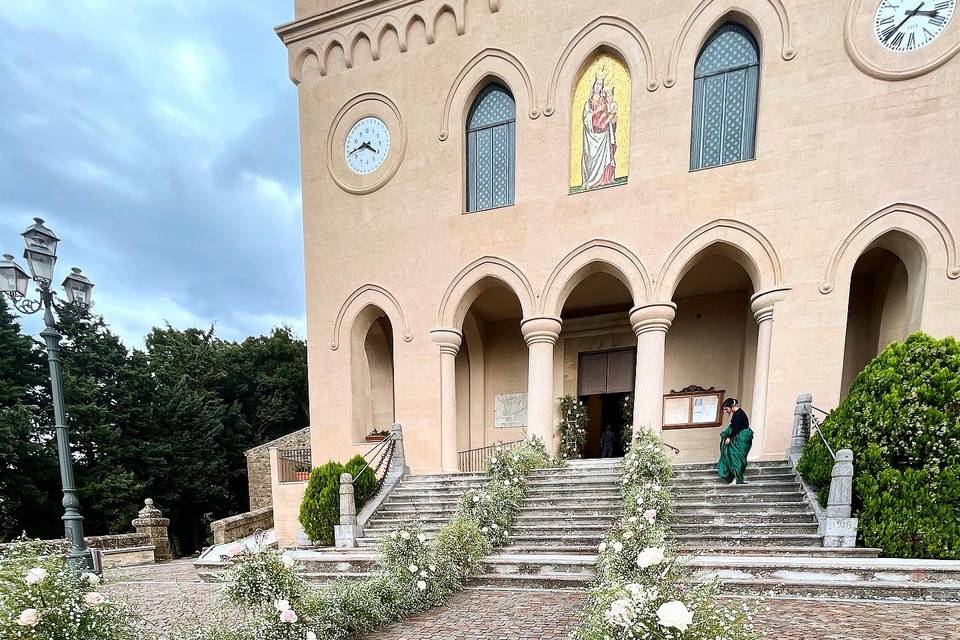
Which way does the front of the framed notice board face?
toward the camera

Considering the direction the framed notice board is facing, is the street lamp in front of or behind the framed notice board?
in front

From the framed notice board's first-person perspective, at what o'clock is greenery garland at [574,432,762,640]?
The greenery garland is roughly at 12 o'clock from the framed notice board.

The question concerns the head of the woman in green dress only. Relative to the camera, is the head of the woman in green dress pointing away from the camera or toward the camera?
toward the camera

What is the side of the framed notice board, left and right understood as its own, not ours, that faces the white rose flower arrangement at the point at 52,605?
front

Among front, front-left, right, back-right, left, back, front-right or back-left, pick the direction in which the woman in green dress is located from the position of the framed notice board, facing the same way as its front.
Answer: front
